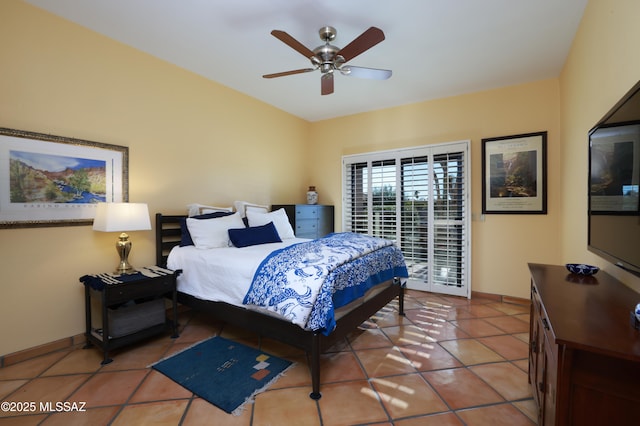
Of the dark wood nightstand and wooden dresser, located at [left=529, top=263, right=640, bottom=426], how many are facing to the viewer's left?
1

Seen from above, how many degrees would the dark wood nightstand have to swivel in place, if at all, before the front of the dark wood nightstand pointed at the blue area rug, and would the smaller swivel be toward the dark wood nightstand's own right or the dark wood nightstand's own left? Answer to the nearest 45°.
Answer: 0° — it already faces it

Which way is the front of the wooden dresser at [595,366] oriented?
to the viewer's left

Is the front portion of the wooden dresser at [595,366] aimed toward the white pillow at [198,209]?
yes

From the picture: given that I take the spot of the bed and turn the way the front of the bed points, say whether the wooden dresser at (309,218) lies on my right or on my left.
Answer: on my left

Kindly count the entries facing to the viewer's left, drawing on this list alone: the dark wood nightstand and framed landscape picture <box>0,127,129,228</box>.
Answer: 0

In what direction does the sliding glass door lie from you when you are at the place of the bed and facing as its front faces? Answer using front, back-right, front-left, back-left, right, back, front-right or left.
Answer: left

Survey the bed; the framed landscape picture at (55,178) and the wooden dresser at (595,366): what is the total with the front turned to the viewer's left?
1

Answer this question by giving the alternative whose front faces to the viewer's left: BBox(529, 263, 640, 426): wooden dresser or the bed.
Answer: the wooden dresser

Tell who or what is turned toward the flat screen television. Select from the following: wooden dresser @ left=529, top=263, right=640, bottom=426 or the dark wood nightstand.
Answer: the dark wood nightstand

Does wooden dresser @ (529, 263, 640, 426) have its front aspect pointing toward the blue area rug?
yes

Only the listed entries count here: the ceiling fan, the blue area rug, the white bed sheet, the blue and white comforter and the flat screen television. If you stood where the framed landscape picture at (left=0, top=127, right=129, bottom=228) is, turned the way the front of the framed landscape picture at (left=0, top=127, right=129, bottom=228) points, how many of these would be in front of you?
5

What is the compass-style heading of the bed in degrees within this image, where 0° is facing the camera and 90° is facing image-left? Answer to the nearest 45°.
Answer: approximately 315°

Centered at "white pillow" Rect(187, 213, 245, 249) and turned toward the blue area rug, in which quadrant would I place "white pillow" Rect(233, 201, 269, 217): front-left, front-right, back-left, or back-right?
back-left

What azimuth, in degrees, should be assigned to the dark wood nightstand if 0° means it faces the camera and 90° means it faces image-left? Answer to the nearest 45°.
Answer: approximately 315°

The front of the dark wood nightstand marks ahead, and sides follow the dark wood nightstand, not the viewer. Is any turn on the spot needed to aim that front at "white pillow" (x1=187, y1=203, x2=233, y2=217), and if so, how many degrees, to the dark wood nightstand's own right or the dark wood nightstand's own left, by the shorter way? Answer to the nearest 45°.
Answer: approximately 90° to the dark wood nightstand's own left

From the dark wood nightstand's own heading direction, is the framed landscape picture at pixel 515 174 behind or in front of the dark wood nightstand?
in front

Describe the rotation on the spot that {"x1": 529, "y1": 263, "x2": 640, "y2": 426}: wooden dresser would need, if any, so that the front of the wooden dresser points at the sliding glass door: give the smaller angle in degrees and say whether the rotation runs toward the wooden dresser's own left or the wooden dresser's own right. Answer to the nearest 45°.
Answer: approximately 45° to the wooden dresser's own right

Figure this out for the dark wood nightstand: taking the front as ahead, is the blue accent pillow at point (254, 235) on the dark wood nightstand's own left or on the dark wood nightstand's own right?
on the dark wood nightstand's own left
